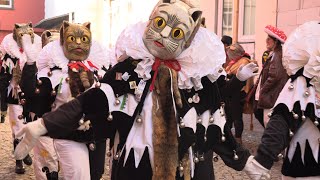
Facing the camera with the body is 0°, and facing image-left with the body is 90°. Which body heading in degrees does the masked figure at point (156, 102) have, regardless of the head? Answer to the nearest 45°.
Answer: approximately 0°

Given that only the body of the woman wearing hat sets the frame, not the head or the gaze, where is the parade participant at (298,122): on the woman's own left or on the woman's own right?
on the woman's own left

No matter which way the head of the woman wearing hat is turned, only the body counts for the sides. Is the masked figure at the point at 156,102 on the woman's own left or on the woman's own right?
on the woman's own left

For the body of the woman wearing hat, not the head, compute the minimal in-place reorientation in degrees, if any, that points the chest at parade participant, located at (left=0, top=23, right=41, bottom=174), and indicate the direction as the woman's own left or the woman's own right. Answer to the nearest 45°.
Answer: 0° — they already face them

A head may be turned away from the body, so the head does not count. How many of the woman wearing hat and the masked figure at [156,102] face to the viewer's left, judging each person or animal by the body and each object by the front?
1

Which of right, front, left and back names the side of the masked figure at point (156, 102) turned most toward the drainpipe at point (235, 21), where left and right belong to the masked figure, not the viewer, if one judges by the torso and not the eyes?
back

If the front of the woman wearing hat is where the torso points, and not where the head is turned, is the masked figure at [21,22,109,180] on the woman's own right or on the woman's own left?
on the woman's own left

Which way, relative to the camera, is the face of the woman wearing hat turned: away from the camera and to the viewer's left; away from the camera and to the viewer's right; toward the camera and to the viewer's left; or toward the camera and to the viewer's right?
toward the camera and to the viewer's left

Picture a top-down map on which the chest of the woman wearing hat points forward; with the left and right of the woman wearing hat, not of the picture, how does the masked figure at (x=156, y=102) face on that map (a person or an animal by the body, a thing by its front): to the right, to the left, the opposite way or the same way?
to the left

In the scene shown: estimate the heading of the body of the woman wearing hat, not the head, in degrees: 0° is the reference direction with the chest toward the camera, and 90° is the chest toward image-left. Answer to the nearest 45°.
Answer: approximately 90°

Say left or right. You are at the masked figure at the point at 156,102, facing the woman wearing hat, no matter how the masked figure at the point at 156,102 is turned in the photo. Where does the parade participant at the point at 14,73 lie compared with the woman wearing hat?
left
